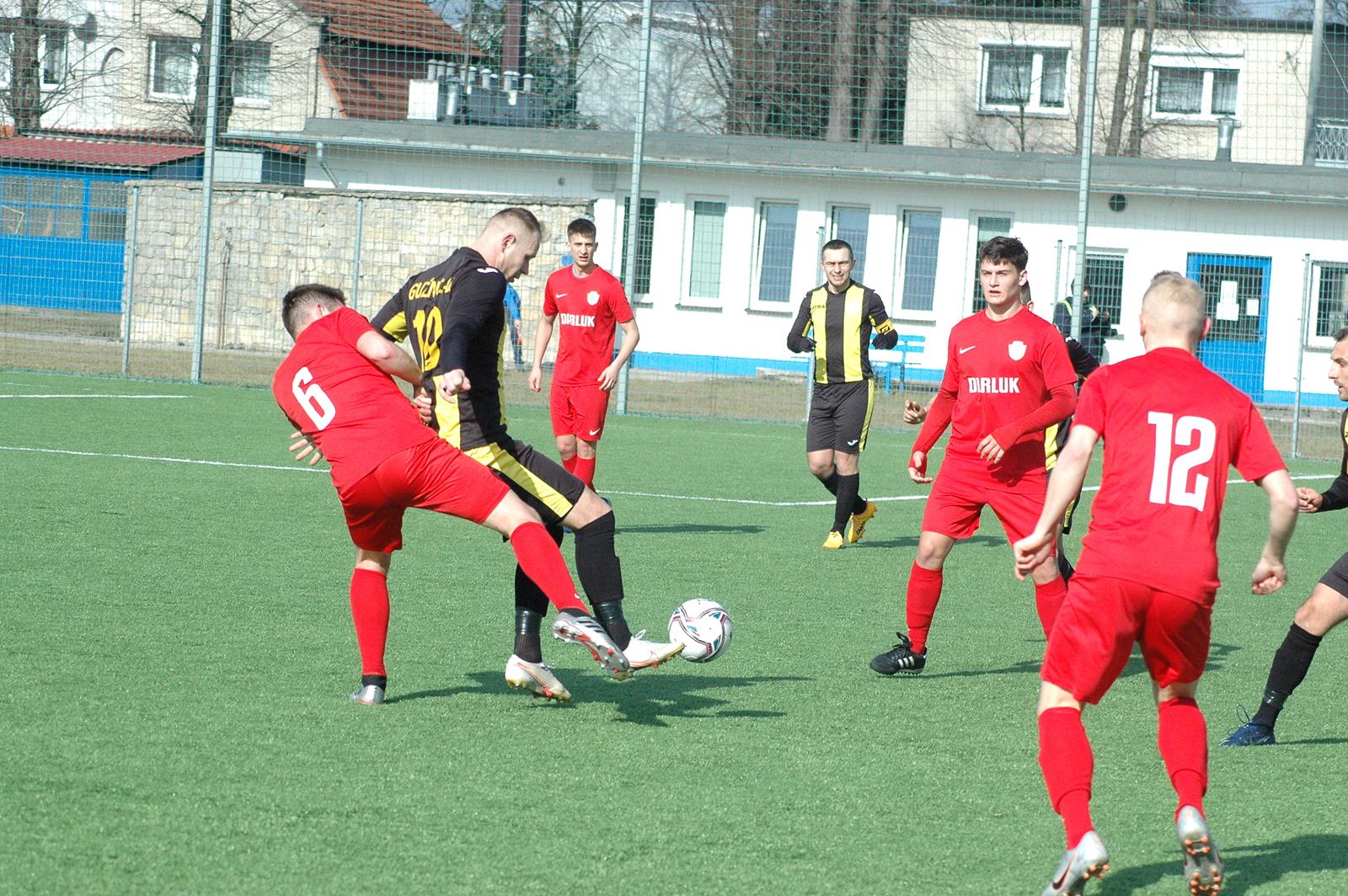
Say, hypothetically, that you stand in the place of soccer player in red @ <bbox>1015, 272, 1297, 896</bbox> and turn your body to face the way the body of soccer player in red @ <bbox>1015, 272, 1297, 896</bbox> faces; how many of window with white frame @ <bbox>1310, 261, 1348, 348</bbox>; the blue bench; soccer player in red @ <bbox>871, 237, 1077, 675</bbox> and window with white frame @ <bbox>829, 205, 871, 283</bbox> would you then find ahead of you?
4

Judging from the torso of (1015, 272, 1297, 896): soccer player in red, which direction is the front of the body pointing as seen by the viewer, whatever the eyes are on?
away from the camera

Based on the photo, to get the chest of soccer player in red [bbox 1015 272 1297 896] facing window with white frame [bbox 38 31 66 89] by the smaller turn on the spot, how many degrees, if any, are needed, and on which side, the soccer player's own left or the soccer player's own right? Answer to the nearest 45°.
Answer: approximately 45° to the soccer player's own left

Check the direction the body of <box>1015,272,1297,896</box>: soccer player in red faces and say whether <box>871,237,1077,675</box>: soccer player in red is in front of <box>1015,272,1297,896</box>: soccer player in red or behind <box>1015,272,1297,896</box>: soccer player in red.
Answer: in front

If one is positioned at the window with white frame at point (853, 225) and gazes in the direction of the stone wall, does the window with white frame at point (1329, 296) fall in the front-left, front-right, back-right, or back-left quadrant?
back-left

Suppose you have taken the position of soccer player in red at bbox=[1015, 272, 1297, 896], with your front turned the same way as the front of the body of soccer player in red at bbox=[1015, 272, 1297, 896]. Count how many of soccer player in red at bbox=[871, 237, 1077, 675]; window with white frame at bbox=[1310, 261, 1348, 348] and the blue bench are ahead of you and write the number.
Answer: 3

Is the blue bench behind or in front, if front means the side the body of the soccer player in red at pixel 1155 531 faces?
in front

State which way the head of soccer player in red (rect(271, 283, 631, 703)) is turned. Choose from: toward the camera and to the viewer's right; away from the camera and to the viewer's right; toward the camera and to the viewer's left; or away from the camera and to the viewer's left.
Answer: away from the camera and to the viewer's right

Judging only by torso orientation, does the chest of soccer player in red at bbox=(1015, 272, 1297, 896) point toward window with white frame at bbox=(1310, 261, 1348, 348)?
yes
